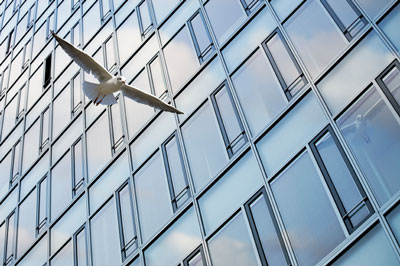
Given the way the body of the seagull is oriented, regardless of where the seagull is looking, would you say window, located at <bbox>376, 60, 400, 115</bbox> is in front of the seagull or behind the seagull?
in front

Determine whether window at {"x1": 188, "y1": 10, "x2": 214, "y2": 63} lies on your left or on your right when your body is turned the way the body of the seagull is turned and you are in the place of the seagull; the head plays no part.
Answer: on your left

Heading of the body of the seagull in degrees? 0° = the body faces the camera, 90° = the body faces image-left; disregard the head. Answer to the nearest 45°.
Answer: approximately 315°

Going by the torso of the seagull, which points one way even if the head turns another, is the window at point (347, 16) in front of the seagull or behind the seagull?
in front
